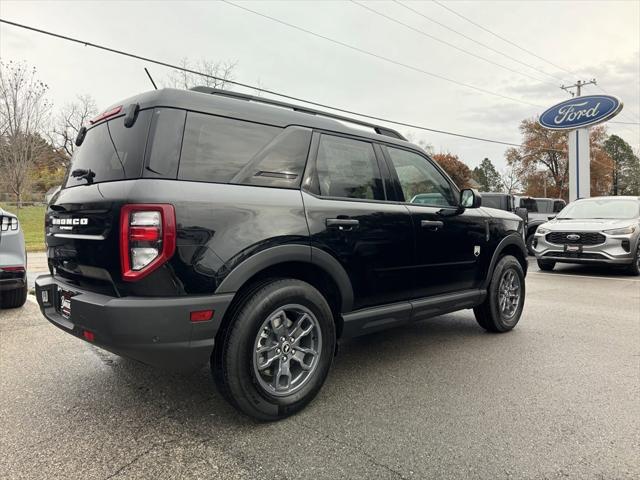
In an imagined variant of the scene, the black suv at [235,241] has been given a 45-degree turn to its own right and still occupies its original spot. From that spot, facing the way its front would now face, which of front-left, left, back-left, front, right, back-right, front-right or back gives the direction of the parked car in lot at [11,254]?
back-left

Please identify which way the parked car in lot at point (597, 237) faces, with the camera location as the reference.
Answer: facing the viewer and to the left of the viewer

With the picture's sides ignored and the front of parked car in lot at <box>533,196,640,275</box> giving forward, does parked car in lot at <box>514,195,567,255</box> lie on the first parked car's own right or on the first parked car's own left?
on the first parked car's own right

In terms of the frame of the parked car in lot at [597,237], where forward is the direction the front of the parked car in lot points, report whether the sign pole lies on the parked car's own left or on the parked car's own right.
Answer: on the parked car's own right

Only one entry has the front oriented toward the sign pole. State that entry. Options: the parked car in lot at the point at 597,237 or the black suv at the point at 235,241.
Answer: the black suv

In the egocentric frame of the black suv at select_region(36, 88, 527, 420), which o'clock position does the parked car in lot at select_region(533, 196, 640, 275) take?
The parked car in lot is roughly at 12 o'clock from the black suv.

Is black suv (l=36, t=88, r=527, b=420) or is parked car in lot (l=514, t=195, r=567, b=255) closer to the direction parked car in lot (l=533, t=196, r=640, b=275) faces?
the black suv

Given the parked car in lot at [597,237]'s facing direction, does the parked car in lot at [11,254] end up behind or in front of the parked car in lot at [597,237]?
in front
